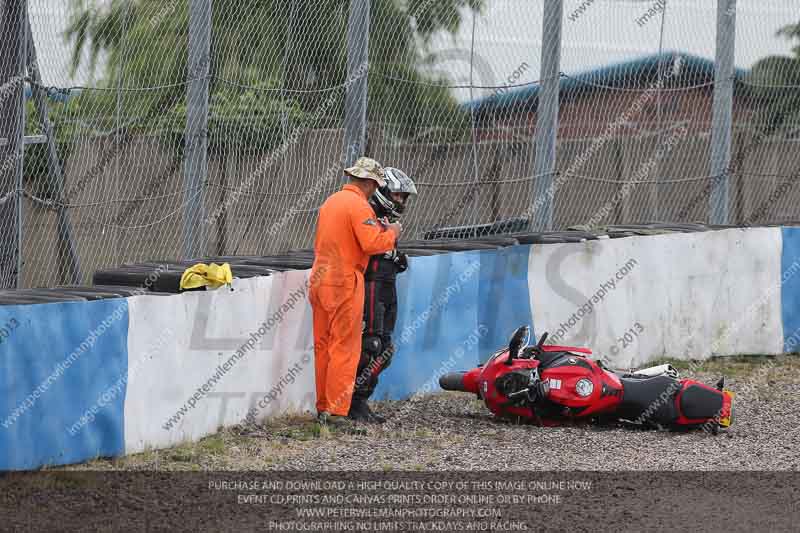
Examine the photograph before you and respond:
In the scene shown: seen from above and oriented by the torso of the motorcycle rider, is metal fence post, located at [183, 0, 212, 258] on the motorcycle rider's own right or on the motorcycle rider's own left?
on the motorcycle rider's own right

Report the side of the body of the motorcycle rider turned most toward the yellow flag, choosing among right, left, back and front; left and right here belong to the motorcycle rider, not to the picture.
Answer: right

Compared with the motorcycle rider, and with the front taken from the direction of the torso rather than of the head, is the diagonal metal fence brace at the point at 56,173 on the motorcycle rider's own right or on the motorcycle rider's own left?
on the motorcycle rider's own right

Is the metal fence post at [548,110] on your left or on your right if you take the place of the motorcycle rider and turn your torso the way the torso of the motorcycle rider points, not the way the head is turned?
on your left

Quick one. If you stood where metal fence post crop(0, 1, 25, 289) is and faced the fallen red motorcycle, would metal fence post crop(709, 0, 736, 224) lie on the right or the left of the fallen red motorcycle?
left
